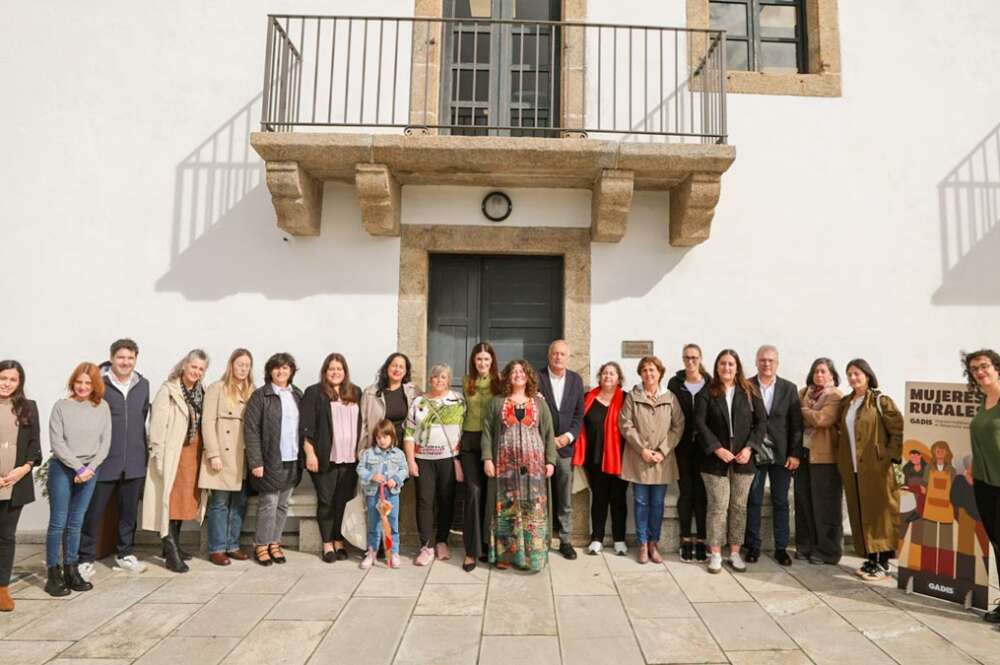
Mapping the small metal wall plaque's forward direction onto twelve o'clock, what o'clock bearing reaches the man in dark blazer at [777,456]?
The man in dark blazer is roughly at 10 o'clock from the small metal wall plaque.

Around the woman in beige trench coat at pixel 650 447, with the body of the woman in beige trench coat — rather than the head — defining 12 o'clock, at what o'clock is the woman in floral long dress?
The woman in floral long dress is roughly at 2 o'clock from the woman in beige trench coat.

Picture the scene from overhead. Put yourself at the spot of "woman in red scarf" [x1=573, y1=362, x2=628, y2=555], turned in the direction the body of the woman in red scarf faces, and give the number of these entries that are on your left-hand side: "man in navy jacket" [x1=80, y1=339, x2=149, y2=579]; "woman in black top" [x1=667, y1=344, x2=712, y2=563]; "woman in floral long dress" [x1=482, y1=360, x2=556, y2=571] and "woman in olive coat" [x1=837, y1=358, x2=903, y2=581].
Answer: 2

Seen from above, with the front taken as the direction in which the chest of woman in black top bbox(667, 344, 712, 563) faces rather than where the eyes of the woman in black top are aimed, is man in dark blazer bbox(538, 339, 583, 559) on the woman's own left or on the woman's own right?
on the woman's own right

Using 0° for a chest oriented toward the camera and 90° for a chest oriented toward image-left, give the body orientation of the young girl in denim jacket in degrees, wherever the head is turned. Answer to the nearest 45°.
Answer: approximately 0°

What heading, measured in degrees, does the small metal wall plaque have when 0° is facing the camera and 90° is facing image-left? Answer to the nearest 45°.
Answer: approximately 0°

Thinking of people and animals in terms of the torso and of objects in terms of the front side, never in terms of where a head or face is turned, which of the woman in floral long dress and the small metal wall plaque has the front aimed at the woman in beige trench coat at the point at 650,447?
the small metal wall plaque

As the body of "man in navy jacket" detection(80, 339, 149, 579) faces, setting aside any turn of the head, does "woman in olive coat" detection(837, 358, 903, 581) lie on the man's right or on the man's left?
on the man's left
